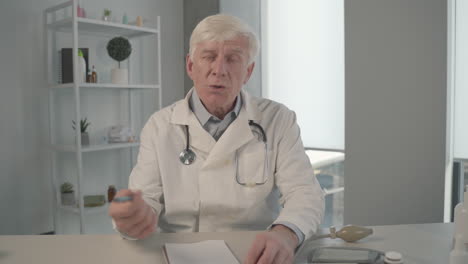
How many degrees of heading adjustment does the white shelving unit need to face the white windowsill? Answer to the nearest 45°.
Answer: approximately 45° to its left

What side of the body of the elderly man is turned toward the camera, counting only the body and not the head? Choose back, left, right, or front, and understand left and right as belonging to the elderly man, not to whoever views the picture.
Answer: front

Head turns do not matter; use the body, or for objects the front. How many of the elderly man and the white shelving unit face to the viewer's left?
0

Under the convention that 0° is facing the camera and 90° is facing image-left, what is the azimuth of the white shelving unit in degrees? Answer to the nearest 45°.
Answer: approximately 315°
